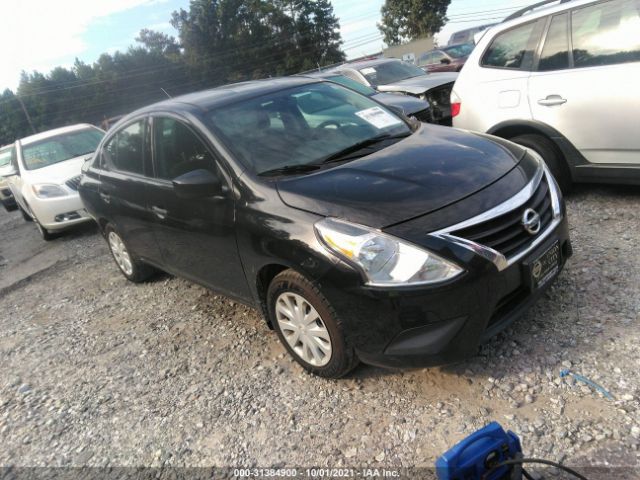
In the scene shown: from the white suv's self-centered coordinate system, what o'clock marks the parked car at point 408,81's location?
The parked car is roughly at 8 o'clock from the white suv.

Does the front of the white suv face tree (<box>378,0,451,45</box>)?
no

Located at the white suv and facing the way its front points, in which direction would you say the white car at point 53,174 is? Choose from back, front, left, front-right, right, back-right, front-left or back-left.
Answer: back

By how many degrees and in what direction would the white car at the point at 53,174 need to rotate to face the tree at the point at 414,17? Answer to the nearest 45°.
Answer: approximately 90° to its left

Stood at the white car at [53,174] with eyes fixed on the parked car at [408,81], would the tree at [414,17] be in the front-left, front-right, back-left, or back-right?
front-left

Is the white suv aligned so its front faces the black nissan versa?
no

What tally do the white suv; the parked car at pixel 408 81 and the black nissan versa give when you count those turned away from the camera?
0

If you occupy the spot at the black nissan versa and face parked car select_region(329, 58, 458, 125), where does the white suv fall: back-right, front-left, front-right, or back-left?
front-right

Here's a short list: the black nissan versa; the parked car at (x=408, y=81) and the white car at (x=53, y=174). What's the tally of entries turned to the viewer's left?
0

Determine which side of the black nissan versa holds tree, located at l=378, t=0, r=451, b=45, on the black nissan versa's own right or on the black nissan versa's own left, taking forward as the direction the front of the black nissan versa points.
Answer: on the black nissan versa's own left

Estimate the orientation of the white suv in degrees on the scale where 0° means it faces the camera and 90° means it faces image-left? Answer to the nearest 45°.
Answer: approximately 270°

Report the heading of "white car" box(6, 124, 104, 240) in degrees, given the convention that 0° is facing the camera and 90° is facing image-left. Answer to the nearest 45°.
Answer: approximately 315°

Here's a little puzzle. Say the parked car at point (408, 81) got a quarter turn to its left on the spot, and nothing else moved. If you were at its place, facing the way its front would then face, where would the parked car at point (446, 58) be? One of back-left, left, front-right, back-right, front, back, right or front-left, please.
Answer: front-left

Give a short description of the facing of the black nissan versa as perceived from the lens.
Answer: facing the viewer and to the right of the viewer

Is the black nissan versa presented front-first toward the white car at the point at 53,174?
no

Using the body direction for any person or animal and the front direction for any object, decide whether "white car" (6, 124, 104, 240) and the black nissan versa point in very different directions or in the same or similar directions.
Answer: same or similar directions
